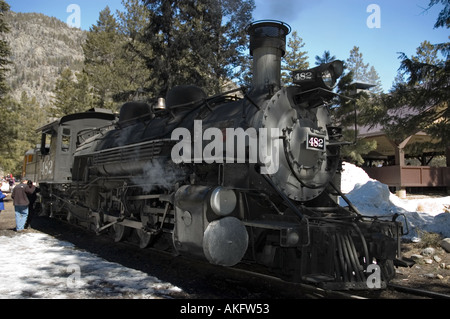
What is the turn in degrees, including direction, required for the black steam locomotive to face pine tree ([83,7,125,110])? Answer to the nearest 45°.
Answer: approximately 135° to its left

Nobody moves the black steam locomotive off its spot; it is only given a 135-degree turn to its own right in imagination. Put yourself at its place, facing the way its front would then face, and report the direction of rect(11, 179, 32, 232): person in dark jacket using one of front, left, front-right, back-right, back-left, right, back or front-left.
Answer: front-right

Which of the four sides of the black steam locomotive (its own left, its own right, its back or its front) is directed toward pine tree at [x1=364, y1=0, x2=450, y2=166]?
left

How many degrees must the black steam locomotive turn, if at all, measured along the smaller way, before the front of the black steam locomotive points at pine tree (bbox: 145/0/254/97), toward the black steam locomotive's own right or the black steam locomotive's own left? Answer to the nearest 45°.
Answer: approximately 135° to the black steam locomotive's own left

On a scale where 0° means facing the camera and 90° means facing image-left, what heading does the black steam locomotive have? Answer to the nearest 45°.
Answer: approximately 315°

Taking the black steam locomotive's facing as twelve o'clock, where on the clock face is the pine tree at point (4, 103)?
The pine tree is roughly at 6 o'clock from the black steam locomotive.

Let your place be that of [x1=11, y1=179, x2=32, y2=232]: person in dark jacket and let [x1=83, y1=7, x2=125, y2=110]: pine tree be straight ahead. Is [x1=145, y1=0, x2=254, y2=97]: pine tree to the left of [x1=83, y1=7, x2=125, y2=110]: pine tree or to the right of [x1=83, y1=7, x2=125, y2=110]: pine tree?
right

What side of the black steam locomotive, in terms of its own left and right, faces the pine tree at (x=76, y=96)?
back
